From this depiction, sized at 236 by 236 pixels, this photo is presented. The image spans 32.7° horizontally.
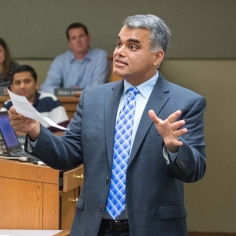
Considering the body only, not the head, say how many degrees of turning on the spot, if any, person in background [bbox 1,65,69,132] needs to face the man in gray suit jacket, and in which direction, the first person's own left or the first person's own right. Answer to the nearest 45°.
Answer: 0° — they already face them

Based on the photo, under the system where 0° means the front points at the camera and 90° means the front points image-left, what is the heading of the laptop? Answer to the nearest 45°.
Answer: approximately 315°

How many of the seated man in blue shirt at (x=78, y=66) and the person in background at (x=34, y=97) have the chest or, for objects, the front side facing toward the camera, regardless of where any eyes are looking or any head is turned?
2

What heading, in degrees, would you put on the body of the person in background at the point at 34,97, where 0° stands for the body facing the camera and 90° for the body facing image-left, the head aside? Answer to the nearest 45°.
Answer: approximately 0°

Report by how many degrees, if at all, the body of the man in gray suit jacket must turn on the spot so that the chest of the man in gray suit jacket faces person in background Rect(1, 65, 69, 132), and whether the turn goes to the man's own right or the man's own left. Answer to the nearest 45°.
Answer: approximately 135° to the man's own right

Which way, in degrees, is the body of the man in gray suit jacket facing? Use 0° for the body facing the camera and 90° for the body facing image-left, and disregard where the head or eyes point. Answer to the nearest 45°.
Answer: approximately 45°

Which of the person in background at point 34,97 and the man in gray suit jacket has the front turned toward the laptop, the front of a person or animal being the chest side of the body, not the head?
the person in background

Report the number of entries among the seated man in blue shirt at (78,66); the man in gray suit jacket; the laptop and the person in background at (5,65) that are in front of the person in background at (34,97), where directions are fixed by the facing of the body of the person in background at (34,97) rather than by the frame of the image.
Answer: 2
